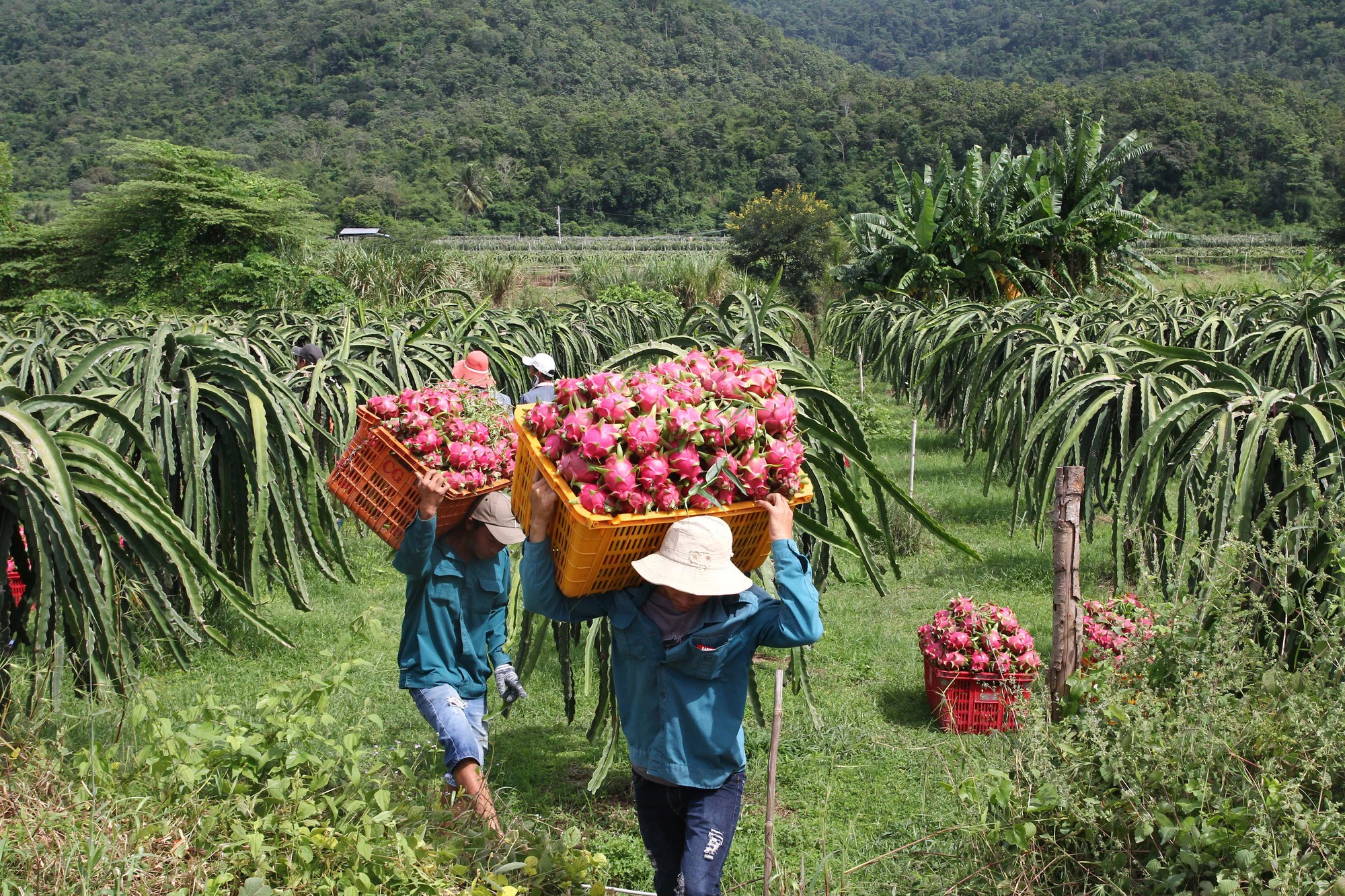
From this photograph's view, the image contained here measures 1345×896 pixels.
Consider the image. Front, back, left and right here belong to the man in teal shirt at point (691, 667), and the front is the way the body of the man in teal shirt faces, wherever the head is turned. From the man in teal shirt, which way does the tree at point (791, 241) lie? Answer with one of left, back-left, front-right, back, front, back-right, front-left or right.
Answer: back

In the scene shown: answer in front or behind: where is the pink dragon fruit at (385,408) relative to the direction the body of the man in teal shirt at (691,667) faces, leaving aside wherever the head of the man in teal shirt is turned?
behind

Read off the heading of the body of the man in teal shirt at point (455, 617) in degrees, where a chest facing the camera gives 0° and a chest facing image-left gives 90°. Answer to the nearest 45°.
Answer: approximately 315°

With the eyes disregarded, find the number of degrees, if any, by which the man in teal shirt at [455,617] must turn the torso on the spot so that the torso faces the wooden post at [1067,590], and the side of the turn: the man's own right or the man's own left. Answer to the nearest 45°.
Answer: approximately 45° to the man's own left

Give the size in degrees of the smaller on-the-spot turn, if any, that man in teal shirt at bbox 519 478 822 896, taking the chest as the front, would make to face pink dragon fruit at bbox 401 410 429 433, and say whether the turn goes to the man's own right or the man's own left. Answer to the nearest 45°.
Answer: approximately 135° to the man's own right

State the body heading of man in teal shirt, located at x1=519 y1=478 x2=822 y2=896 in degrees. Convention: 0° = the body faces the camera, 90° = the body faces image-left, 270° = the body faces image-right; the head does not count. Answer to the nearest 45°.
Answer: approximately 0°

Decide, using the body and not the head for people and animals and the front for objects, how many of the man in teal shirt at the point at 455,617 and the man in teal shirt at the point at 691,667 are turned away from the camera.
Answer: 0

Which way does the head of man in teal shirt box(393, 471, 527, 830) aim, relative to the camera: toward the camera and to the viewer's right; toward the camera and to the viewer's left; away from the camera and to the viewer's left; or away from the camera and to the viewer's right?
toward the camera and to the viewer's right

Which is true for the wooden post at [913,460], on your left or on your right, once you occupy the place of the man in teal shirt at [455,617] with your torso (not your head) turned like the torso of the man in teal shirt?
on your left

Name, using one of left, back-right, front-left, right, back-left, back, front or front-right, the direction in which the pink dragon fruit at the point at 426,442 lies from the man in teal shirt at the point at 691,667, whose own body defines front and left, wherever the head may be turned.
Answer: back-right
